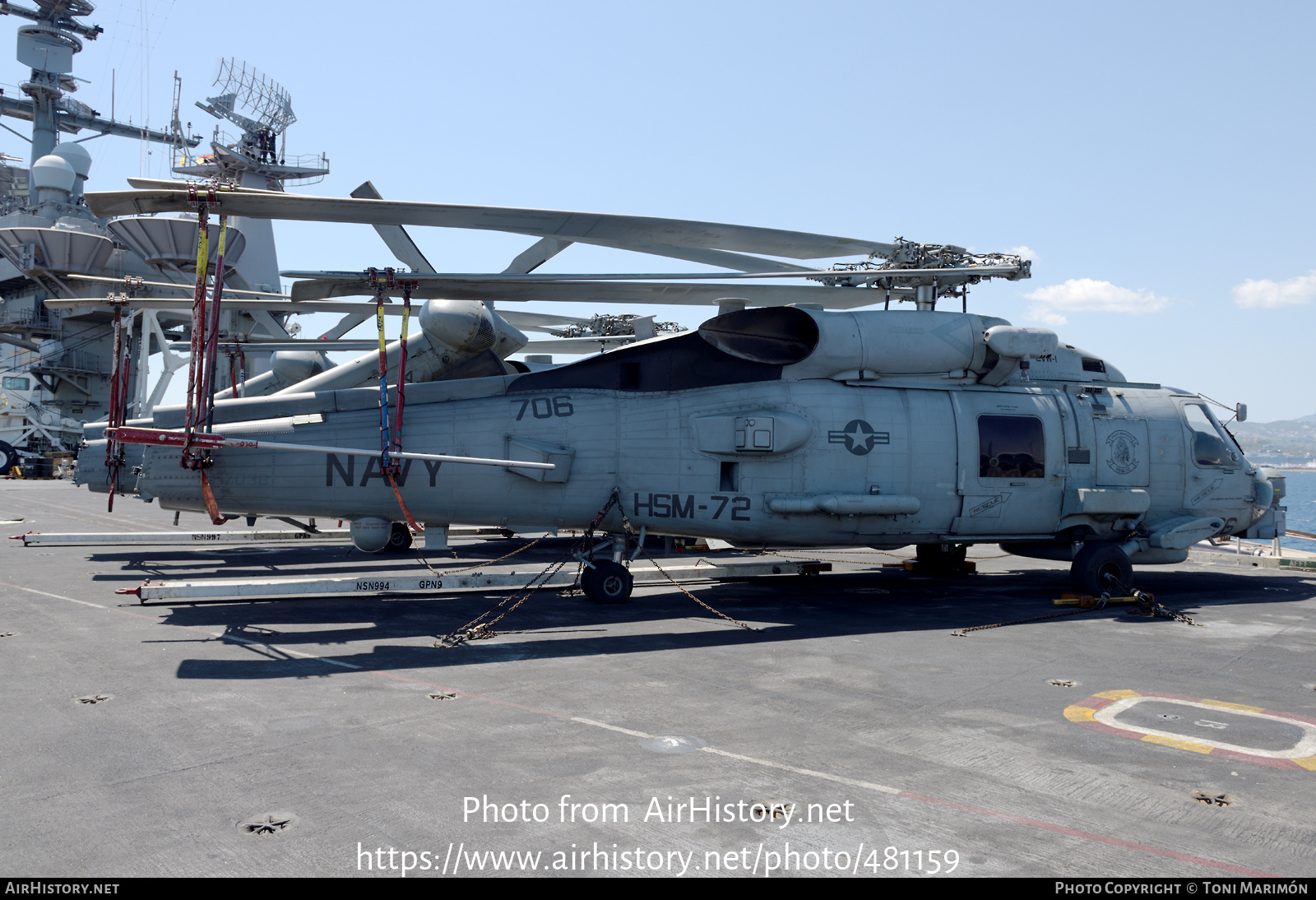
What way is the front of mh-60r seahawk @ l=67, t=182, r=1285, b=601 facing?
to the viewer's right
